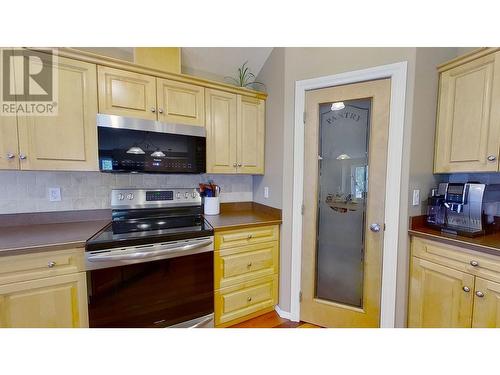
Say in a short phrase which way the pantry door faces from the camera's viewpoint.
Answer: facing the viewer

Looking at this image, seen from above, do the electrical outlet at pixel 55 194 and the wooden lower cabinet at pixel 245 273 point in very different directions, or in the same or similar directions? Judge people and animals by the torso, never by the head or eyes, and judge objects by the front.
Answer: same or similar directions

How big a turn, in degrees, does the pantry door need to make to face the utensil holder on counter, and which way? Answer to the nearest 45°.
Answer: approximately 90° to its right

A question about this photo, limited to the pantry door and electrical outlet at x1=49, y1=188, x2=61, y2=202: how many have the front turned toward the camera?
2

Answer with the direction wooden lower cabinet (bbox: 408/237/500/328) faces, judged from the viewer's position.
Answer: facing the viewer and to the left of the viewer

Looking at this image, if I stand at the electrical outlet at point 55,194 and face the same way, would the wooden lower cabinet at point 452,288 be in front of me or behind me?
in front

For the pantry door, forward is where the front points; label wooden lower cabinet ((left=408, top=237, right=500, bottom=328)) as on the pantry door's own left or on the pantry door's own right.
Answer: on the pantry door's own left

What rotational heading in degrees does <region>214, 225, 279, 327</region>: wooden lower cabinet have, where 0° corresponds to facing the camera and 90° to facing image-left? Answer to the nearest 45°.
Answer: approximately 315°

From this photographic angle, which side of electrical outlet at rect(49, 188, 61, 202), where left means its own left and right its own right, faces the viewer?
front

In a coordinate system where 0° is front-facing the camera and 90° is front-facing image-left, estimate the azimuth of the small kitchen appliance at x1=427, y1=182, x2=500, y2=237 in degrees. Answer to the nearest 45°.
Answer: approximately 45°

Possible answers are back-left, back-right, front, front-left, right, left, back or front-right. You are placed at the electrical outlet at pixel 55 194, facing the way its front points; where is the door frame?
front-left

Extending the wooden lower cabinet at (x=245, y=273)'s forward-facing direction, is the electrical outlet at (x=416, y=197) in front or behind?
in front
